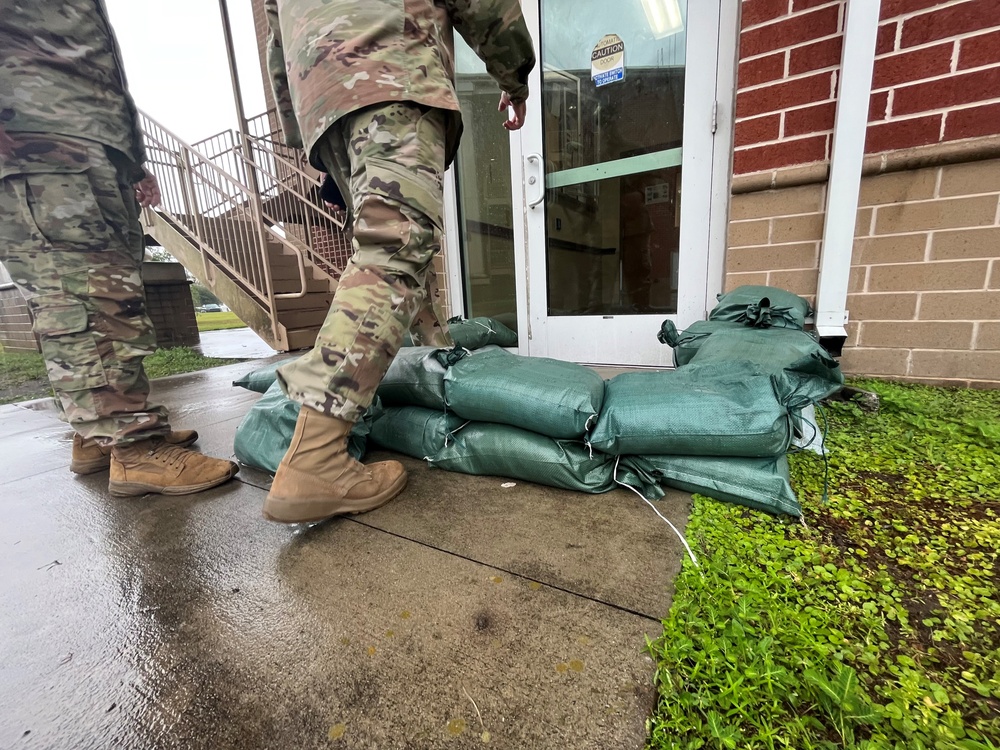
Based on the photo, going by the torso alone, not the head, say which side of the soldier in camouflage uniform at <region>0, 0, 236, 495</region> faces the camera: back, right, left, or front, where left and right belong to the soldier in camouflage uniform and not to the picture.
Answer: right

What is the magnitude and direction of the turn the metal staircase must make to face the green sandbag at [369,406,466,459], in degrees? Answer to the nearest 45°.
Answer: approximately 45° to its right

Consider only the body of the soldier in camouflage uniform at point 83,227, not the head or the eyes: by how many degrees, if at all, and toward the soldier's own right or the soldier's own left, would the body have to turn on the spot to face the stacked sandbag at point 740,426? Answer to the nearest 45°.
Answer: approximately 45° to the soldier's own right

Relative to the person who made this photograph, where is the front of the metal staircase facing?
facing the viewer and to the right of the viewer

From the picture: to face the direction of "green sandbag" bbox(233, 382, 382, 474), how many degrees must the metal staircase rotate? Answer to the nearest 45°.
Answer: approximately 45° to its right

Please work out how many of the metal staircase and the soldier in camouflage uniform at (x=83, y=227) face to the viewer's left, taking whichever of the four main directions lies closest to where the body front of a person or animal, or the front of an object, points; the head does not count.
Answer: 0

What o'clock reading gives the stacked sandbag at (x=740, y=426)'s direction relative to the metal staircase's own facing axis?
The stacked sandbag is roughly at 1 o'clock from the metal staircase.

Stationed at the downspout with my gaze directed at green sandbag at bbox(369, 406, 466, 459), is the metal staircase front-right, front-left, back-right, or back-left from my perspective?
front-right
